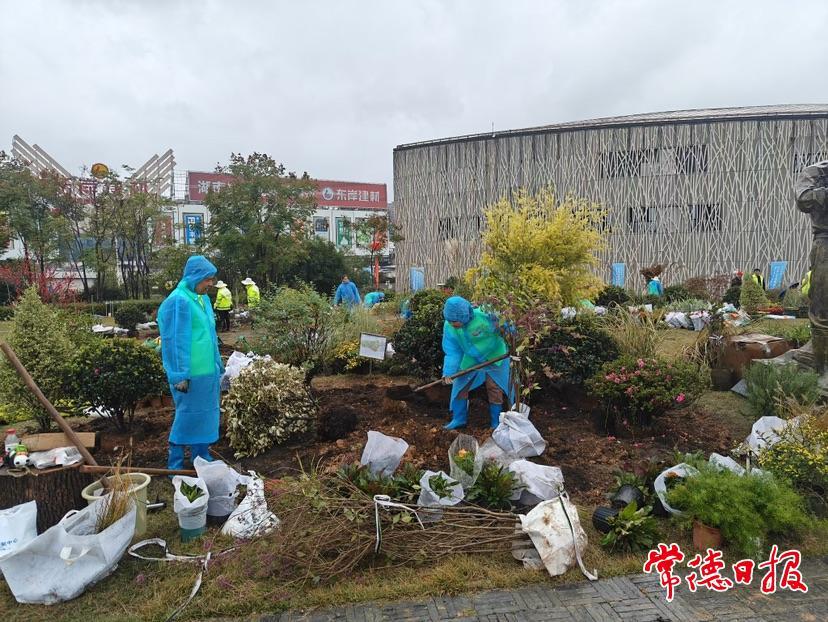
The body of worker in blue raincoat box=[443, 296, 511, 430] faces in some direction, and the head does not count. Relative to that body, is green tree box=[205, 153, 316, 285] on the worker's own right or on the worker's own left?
on the worker's own right

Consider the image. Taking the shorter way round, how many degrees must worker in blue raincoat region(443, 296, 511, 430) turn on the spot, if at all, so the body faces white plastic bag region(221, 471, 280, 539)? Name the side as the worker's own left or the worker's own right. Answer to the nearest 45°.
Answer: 0° — they already face it

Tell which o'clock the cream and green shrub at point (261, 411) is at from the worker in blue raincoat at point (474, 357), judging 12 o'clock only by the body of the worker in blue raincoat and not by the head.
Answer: The cream and green shrub is roughly at 1 o'clock from the worker in blue raincoat.

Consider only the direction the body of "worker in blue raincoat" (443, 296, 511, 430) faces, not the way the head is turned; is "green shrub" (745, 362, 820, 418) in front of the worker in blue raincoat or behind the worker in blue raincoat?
behind

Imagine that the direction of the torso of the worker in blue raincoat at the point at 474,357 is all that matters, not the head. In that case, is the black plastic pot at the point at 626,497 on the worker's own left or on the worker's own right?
on the worker's own left

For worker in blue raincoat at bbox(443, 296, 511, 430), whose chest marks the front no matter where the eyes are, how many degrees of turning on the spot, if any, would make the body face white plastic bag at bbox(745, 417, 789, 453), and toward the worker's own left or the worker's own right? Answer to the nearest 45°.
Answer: approximately 135° to the worker's own left

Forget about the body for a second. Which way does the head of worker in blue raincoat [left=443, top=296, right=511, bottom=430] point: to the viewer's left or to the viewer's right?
to the viewer's left

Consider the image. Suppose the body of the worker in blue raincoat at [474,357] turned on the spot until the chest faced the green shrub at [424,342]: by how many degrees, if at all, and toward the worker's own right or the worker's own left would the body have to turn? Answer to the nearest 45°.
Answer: approximately 135° to the worker's own right

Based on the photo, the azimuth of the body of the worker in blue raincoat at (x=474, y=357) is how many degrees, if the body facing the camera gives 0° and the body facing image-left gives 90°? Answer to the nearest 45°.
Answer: approximately 45°

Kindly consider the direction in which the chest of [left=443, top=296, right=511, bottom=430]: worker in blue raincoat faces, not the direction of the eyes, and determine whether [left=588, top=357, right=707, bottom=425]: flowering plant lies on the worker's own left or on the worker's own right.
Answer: on the worker's own left
